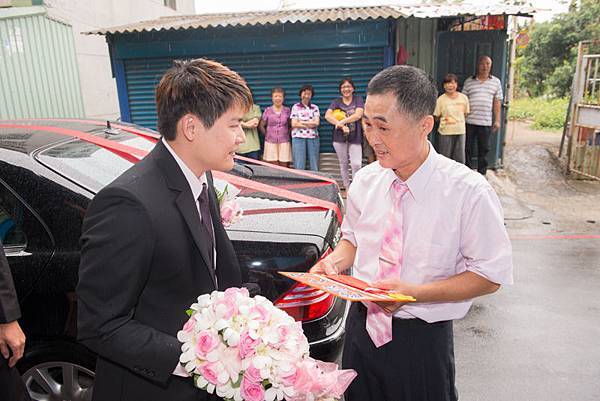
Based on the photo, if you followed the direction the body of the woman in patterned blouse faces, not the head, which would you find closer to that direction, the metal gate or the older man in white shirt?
the older man in white shirt

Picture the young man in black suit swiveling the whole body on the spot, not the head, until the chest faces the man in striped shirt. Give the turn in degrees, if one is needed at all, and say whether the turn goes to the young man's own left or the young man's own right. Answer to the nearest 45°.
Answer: approximately 90° to the young man's own left

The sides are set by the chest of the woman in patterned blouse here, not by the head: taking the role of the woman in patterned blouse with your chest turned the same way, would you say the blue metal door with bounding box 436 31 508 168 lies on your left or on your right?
on your left

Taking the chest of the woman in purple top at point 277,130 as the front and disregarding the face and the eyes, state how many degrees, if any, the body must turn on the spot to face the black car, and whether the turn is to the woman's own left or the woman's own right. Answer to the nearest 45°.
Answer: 0° — they already face it

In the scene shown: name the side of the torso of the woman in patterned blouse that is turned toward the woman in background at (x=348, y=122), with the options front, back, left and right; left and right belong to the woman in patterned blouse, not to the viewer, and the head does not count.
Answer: left

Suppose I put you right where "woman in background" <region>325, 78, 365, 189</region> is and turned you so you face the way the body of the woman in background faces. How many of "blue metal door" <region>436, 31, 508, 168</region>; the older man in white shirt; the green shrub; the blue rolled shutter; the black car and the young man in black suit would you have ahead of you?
3

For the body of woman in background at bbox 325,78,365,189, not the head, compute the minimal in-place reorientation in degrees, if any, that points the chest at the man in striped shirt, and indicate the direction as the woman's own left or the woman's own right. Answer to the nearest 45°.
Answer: approximately 90° to the woman's own left

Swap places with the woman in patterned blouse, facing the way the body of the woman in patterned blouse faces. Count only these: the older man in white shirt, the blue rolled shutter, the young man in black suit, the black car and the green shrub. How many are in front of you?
3

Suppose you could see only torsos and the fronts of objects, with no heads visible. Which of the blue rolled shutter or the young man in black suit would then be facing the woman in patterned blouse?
the blue rolled shutter

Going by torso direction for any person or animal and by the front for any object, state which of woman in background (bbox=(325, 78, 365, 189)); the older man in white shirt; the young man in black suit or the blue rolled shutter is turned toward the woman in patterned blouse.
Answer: the blue rolled shutter

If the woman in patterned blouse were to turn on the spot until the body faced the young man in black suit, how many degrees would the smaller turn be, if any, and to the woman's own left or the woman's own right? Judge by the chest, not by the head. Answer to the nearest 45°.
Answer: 0° — they already face them

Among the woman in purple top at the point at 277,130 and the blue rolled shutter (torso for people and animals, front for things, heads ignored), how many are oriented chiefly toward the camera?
2

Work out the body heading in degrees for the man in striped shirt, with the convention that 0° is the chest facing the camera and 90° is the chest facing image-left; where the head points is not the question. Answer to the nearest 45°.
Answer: approximately 0°

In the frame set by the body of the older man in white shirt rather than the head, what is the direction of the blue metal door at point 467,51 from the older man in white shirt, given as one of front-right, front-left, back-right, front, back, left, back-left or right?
back-right
